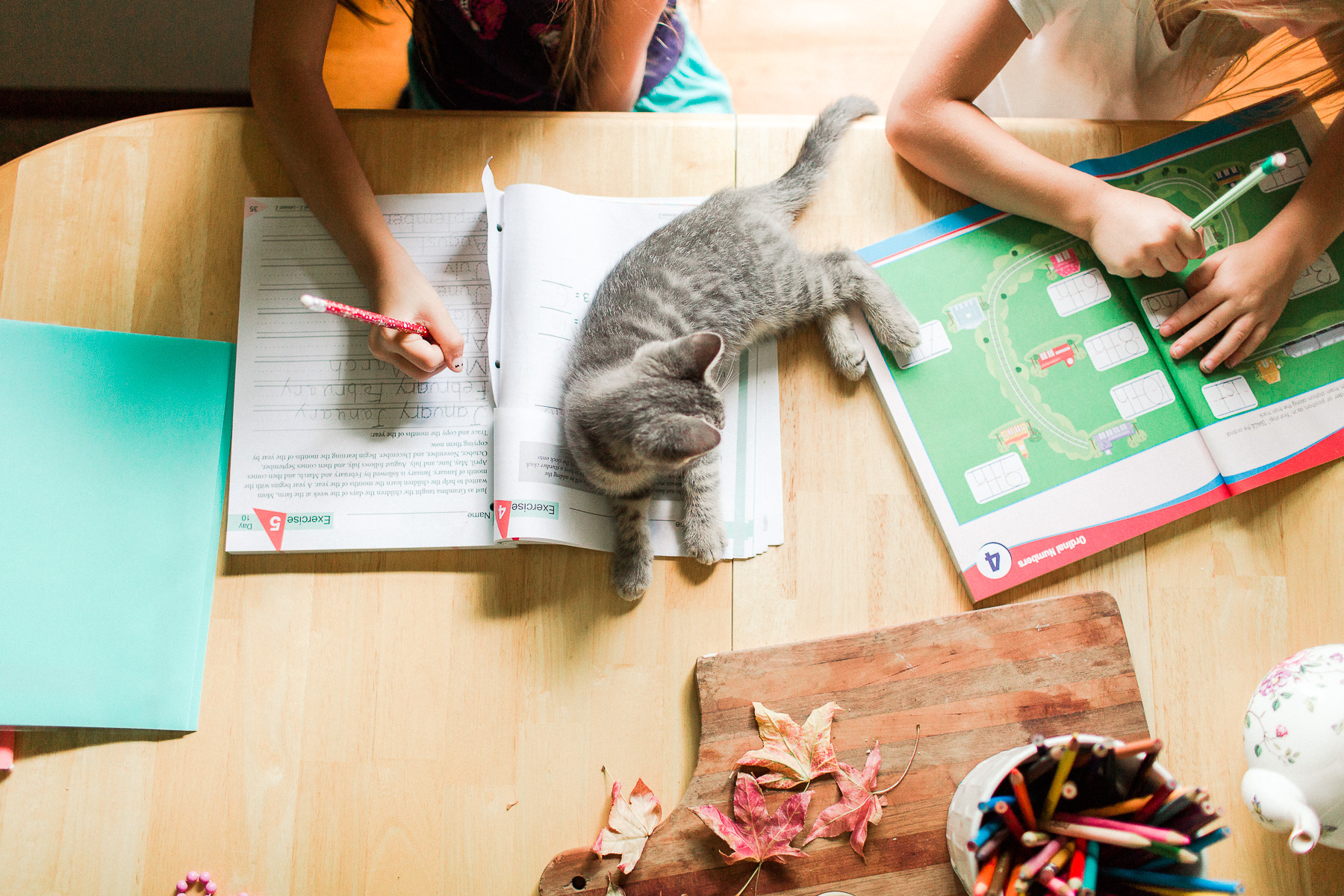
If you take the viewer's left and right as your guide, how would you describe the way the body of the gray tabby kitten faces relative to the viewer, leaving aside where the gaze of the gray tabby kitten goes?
facing the viewer and to the left of the viewer
